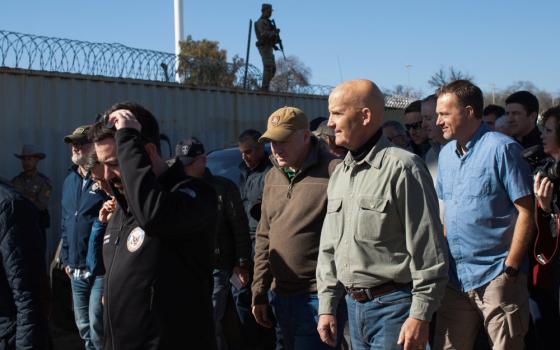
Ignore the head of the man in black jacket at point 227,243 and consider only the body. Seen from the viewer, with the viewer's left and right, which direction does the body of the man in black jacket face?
facing the viewer and to the left of the viewer

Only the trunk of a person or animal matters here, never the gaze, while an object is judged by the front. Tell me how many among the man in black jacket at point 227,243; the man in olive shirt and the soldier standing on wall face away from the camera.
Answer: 0

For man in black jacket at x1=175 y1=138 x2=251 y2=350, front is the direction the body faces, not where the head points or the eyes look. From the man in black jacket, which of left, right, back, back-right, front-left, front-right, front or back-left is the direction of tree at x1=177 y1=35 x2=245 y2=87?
back-right

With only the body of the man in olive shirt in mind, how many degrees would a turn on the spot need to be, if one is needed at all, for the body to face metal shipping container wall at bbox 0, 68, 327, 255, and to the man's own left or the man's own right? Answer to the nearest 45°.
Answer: approximately 90° to the man's own right

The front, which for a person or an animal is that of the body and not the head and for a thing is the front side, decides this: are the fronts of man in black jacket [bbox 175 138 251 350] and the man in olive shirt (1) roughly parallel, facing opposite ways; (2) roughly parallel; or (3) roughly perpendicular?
roughly parallel

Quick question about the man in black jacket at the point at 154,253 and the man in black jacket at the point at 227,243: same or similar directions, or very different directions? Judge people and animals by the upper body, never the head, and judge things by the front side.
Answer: same or similar directions

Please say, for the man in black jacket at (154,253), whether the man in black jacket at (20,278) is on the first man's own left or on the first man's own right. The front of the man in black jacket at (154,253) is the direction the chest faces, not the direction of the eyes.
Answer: on the first man's own right

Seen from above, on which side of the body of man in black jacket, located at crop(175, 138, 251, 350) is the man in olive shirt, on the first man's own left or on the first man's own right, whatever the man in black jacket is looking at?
on the first man's own left

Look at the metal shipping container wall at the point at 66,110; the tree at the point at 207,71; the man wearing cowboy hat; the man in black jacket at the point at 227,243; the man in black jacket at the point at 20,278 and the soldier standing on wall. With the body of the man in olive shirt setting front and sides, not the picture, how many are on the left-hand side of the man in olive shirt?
0

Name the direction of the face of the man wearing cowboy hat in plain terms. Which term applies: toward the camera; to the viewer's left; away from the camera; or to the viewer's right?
toward the camera

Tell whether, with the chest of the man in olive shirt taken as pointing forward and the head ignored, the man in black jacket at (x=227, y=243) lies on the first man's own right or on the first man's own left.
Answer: on the first man's own right

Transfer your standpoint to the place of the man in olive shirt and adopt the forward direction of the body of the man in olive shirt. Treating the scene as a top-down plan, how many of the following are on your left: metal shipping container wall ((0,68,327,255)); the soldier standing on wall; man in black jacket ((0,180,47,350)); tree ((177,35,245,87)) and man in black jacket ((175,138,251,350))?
0

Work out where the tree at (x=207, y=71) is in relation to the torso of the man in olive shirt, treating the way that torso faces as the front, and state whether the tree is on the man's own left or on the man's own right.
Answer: on the man's own right

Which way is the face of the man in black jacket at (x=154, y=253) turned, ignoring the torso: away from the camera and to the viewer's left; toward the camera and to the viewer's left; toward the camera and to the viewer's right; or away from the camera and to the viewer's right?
toward the camera and to the viewer's left

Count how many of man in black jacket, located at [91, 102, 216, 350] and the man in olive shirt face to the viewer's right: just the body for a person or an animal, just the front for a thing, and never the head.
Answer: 0

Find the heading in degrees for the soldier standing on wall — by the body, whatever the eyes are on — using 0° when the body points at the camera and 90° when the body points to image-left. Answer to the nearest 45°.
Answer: approximately 315°
